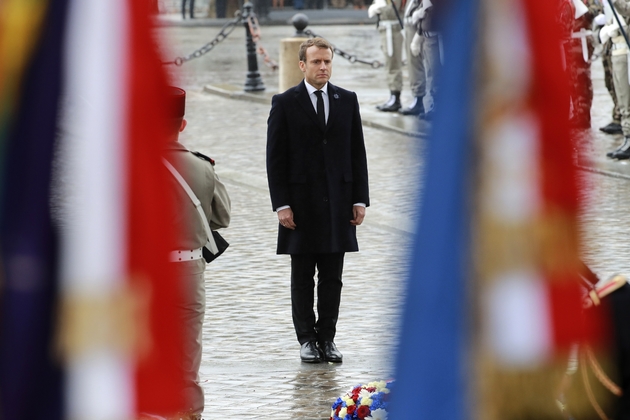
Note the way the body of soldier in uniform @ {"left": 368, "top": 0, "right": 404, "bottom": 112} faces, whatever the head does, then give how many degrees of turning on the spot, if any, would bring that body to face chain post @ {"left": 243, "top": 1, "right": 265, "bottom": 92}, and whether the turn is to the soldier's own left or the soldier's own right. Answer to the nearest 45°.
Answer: approximately 45° to the soldier's own right

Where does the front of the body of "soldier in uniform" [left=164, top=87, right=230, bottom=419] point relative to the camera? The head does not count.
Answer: away from the camera

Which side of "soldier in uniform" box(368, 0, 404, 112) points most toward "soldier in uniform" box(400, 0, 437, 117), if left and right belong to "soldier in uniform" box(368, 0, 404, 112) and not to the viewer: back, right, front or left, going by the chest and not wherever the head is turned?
left

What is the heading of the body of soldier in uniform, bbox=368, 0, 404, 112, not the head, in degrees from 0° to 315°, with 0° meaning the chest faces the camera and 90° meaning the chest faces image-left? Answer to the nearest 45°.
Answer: approximately 90°

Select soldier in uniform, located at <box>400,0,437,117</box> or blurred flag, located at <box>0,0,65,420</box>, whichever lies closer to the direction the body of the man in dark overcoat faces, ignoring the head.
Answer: the blurred flag

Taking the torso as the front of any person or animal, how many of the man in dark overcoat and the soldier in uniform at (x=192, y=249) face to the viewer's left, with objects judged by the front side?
0

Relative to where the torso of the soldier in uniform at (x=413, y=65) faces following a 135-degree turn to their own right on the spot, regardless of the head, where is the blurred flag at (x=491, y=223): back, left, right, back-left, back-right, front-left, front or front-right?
back-right

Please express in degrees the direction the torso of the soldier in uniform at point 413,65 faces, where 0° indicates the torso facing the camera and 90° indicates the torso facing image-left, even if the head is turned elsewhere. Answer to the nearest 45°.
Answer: approximately 90°

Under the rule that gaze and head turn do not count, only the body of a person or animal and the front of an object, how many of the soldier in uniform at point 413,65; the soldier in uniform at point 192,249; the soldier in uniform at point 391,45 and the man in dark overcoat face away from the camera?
1

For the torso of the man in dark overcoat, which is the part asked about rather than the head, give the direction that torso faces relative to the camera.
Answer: toward the camera

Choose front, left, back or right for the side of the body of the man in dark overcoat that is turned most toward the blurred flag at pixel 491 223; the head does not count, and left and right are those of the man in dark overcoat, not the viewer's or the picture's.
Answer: front

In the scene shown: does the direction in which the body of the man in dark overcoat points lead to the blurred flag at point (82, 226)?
yes

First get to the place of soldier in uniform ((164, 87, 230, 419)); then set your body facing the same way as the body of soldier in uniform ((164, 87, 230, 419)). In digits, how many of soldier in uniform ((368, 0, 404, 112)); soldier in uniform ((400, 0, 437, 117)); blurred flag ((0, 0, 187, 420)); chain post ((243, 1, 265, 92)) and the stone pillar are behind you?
1
